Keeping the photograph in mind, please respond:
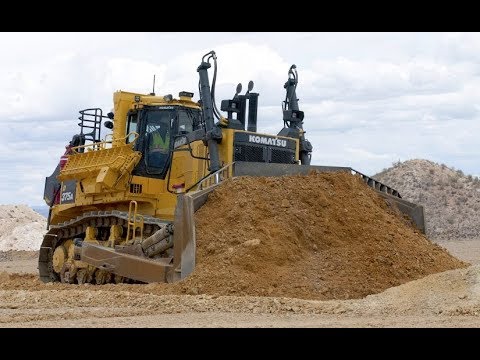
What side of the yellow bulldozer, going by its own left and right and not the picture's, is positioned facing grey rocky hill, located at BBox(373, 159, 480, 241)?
left

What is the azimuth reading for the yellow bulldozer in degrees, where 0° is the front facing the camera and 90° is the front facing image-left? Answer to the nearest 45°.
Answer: approximately 315°

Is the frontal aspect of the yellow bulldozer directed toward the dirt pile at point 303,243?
yes
